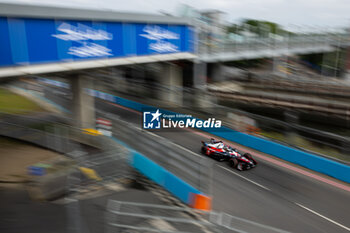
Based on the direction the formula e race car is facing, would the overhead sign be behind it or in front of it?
behind

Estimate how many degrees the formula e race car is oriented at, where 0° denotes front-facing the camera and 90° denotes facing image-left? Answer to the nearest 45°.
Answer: approximately 315°

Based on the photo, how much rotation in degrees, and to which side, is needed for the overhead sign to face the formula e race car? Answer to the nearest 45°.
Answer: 0° — it already faces it

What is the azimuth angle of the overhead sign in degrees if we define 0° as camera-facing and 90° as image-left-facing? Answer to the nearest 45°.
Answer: approximately 315°
